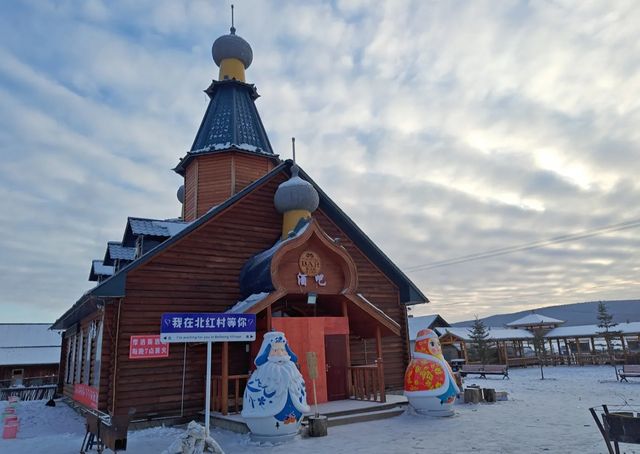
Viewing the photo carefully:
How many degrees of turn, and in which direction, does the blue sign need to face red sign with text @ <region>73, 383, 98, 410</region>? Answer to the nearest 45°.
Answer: approximately 135° to its right

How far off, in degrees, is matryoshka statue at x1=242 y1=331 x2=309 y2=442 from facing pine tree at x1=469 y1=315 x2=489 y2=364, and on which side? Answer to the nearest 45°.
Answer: approximately 90° to its left

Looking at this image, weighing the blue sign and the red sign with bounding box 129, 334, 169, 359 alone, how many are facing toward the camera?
2

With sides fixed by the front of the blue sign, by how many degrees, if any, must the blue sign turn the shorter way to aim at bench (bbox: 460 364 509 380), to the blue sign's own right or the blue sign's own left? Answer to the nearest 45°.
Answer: approximately 135° to the blue sign's own left

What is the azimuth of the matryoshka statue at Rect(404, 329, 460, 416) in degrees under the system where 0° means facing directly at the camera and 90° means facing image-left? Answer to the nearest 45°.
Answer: approximately 315°

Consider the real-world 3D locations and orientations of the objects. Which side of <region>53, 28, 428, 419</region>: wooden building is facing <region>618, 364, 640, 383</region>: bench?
left

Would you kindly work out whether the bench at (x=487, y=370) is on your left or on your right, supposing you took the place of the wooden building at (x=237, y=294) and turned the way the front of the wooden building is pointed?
on your left

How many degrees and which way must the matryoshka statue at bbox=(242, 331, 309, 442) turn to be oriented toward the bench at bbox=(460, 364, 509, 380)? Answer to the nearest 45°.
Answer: approximately 90° to its left

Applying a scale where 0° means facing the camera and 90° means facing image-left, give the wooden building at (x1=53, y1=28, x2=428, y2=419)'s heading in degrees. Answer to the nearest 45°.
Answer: approximately 315°

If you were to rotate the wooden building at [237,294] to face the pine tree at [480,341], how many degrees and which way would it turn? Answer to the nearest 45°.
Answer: approximately 90° to its left

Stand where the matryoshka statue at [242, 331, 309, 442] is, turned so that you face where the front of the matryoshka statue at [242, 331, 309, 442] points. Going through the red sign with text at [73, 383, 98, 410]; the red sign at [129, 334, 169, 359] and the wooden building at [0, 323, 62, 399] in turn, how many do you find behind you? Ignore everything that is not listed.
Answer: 3

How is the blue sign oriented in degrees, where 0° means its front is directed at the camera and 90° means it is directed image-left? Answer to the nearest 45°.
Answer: approximately 0°
